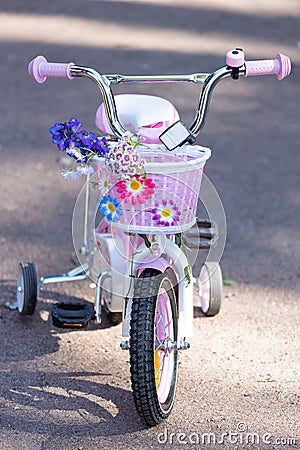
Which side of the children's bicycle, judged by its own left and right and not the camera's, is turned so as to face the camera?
front
